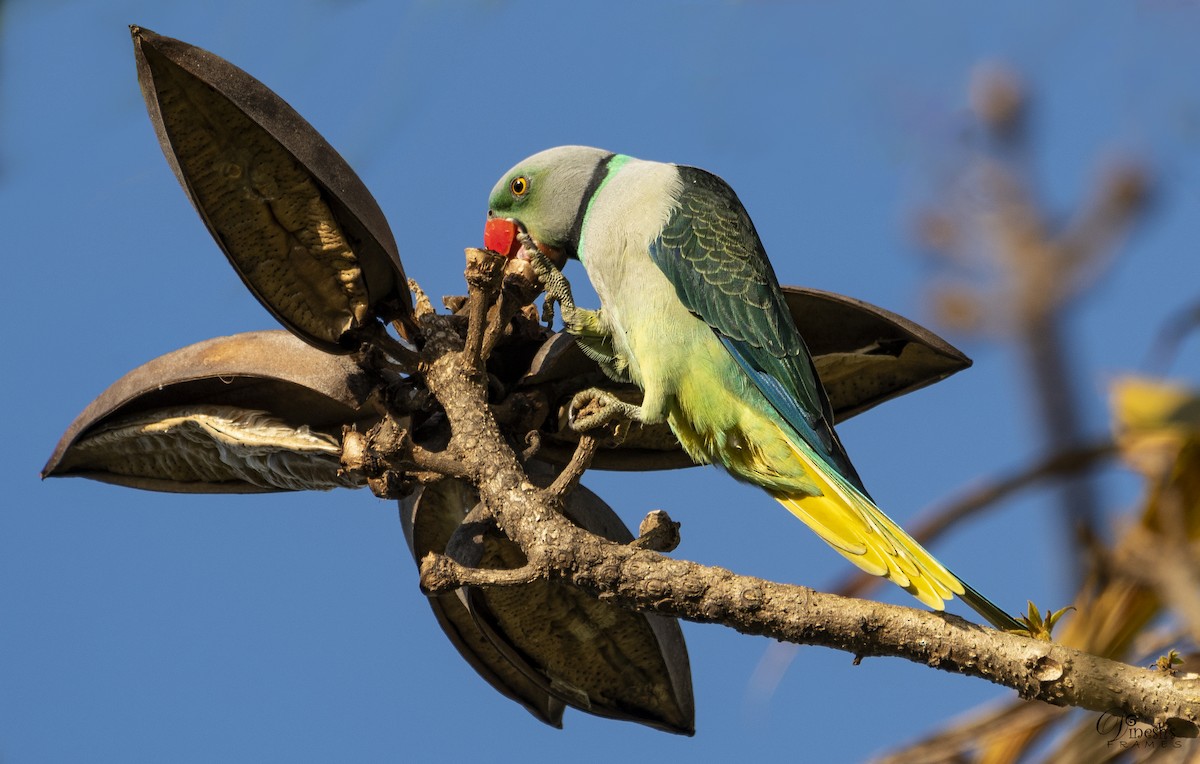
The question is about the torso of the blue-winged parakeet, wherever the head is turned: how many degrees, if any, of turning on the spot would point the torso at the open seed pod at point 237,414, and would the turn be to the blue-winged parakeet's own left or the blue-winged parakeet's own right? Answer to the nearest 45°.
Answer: approximately 45° to the blue-winged parakeet's own left

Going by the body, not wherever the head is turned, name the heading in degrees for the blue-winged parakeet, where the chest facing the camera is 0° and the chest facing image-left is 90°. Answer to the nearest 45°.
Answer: approximately 90°

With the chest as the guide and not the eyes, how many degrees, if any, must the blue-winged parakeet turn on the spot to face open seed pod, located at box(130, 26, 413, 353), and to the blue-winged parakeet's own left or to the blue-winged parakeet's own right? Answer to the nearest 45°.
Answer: approximately 45° to the blue-winged parakeet's own left
